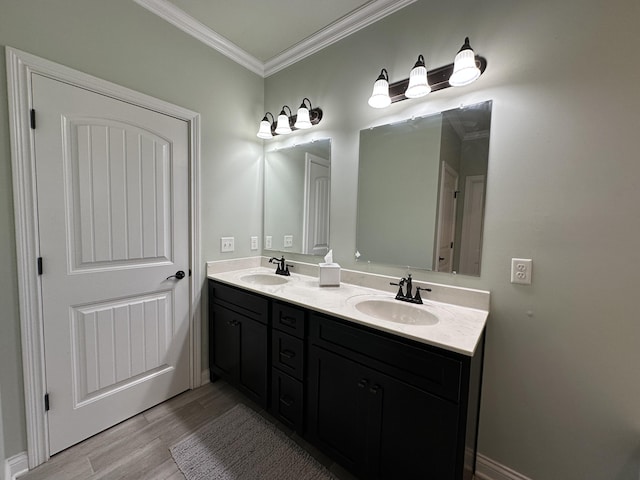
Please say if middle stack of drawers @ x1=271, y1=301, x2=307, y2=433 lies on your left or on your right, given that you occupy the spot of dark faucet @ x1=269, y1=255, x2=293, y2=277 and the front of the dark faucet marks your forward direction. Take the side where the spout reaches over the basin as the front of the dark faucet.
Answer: on your left

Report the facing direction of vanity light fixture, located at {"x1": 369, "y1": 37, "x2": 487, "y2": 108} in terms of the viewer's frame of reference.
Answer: facing the viewer and to the left of the viewer

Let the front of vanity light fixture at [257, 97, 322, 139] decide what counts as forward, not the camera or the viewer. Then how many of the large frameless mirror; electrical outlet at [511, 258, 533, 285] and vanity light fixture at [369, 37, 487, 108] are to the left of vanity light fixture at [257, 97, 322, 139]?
3

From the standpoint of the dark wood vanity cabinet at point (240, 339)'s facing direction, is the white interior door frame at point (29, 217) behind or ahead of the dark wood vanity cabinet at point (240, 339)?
ahead

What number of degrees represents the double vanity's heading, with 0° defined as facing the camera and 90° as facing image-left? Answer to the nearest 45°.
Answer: approximately 45°

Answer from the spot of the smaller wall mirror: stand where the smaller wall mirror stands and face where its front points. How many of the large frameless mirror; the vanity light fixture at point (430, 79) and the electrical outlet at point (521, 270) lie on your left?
3

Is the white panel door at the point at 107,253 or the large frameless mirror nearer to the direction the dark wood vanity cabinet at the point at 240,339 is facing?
the white panel door

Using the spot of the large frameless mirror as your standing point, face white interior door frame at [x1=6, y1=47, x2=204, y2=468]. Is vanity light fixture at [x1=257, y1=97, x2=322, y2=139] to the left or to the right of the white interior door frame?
right

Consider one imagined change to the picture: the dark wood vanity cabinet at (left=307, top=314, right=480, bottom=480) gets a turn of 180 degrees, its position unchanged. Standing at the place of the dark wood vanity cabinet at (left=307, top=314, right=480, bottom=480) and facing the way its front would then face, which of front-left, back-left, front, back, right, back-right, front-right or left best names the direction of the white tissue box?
left

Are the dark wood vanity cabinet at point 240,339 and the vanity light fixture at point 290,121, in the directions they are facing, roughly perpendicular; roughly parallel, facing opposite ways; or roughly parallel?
roughly parallel

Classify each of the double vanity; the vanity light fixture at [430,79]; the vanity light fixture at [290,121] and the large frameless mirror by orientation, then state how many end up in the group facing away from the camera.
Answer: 0

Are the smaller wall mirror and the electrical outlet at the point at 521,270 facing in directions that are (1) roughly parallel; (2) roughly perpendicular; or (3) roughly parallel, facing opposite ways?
roughly parallel
